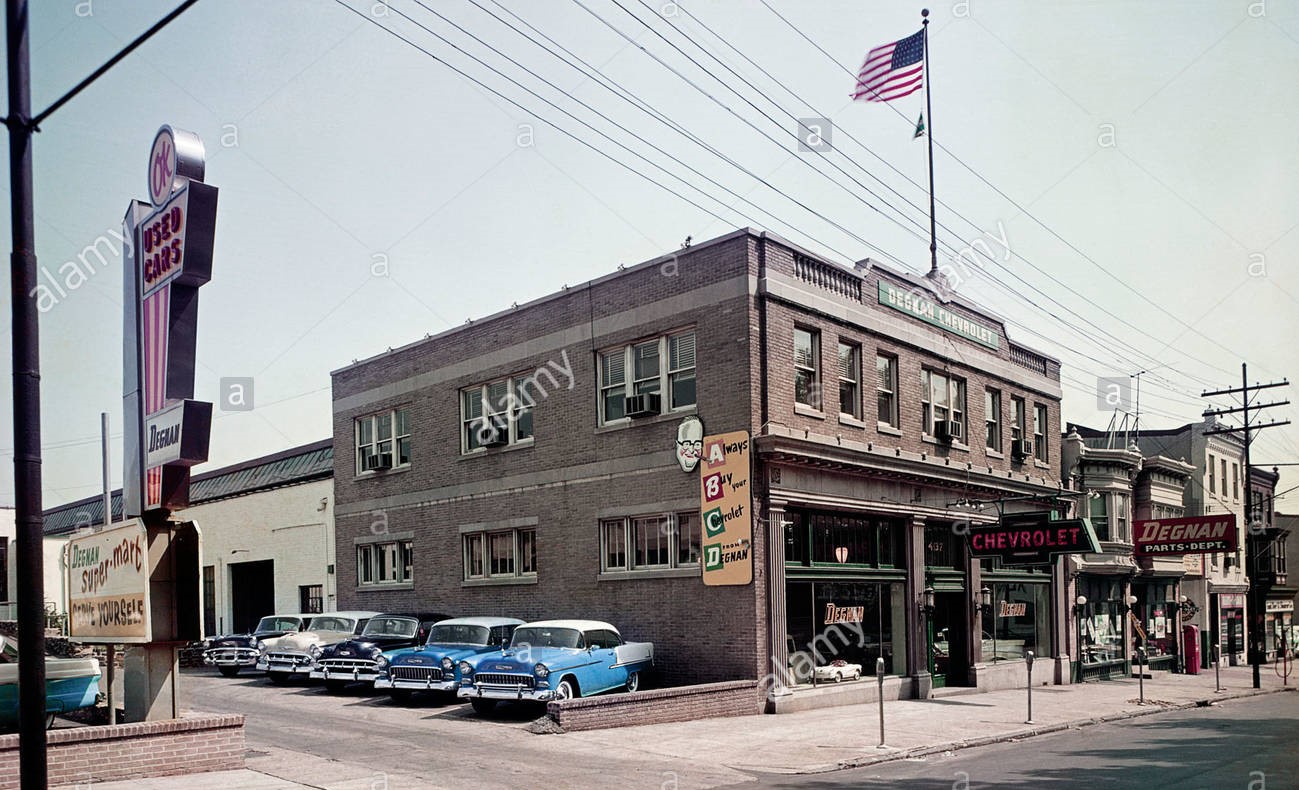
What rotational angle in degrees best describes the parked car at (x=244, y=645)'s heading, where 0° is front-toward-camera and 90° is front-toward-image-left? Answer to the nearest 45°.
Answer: approximately 45°

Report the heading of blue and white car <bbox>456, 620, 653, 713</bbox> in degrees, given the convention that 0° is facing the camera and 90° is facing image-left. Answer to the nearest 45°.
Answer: approximately 45°

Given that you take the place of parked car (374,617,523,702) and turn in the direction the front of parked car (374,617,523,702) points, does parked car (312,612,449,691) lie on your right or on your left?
on your right

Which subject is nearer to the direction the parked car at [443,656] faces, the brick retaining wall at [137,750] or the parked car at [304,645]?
the brick retaining wall

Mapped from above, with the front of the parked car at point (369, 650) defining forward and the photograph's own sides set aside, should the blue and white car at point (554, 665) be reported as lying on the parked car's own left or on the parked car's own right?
on the parked car's own left

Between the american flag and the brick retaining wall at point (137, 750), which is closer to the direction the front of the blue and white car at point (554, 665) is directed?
the brick retaining wall
